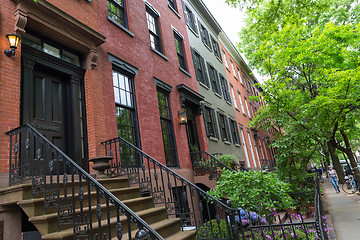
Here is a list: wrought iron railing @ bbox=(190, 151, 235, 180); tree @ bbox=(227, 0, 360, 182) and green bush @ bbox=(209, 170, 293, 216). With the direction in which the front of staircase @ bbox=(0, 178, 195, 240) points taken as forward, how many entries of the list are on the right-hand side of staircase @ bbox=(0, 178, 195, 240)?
0

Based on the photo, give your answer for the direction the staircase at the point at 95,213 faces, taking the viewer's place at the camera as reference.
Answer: facing the viewer and to the right of the viewer

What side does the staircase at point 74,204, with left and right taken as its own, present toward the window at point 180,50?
left

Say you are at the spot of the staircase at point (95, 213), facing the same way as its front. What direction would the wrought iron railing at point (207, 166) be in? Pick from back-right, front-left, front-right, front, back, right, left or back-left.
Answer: left

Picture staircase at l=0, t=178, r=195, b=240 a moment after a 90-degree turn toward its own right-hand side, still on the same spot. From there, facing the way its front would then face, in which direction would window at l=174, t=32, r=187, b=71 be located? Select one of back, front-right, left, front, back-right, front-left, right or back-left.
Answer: back

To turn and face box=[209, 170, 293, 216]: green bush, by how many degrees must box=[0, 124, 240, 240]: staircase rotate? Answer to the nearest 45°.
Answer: approximately 45° to its left

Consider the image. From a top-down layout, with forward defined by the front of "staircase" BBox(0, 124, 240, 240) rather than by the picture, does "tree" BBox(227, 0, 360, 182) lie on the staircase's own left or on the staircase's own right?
on the staircase's own left

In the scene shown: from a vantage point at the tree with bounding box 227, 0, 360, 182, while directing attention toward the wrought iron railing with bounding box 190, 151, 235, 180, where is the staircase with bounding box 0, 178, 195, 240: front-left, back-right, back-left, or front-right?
front-left

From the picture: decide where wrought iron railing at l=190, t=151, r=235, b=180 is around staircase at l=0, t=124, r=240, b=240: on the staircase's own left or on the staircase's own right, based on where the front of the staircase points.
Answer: on the staircase's own left

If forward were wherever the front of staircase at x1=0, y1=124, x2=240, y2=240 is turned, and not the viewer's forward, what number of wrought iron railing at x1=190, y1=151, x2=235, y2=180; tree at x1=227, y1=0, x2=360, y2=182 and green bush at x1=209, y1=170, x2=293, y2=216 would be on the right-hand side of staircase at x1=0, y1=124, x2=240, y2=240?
0

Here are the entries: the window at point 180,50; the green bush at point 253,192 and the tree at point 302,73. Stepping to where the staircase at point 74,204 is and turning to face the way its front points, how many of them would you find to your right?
0

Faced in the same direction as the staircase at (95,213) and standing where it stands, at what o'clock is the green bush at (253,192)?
The green bush is roughly at 10 o'clock from the staircase.

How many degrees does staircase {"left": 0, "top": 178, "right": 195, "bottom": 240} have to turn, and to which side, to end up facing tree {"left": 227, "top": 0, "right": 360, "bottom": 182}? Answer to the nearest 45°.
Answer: approximately 45° to its left
